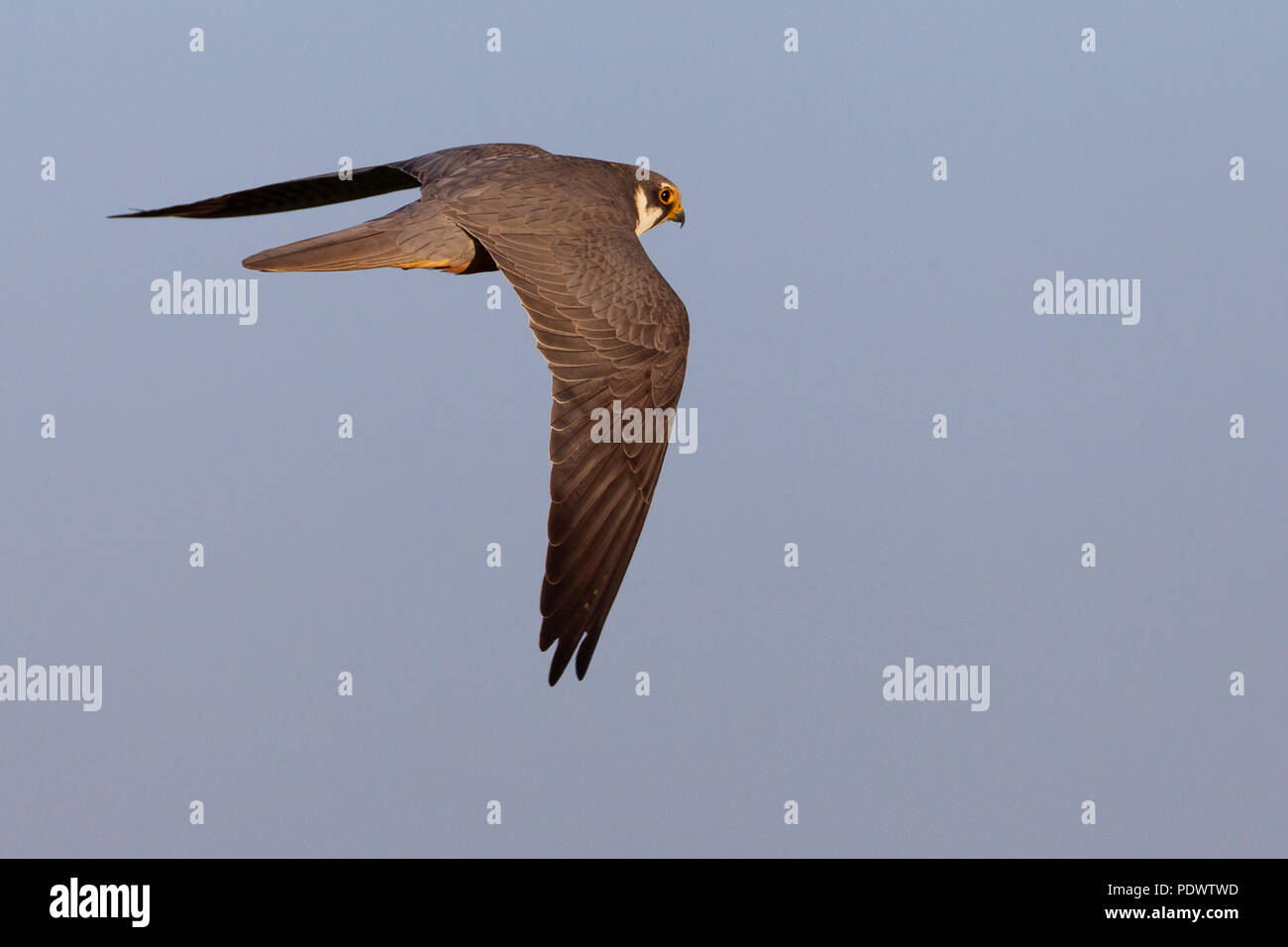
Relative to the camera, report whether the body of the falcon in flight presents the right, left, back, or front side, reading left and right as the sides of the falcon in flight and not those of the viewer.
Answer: right
